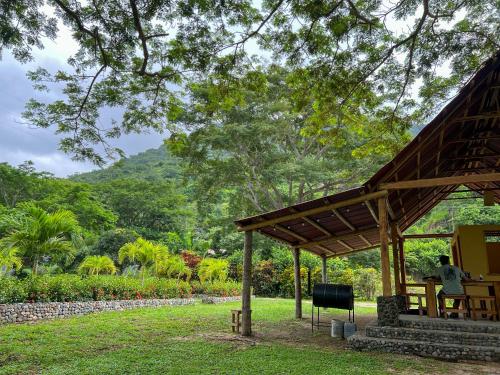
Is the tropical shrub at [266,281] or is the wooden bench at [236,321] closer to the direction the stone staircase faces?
the wooden bench

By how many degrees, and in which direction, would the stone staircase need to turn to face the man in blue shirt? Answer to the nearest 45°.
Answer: approximately 135° to its right

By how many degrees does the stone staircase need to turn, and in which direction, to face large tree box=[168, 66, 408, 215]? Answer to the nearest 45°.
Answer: approximately 90° to its right

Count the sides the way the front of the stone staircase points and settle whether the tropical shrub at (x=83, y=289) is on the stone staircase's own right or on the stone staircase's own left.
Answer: on the stone staircase's own right

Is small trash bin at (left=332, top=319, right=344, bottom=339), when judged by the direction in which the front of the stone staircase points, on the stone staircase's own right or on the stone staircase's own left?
on the stone staircase's own right

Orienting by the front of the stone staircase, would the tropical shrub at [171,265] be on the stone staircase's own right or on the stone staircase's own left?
on the stone staircase's own right

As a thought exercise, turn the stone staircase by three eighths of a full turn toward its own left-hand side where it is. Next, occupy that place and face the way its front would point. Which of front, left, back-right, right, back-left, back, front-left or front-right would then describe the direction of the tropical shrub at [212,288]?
back-left

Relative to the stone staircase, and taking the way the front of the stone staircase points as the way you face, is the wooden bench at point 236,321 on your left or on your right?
on your right

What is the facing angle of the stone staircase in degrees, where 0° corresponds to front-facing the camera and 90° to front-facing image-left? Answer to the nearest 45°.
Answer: approximately 45°
